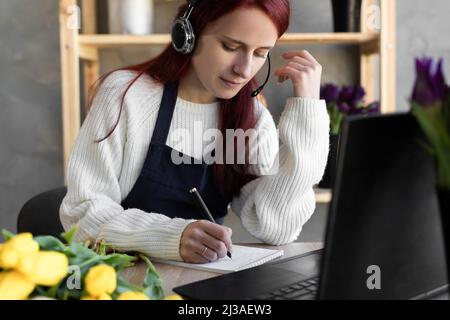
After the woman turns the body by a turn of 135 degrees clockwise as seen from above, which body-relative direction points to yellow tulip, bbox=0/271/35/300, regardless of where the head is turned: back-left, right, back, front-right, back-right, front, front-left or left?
left

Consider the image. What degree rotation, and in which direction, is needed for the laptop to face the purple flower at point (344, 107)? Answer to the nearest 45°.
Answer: approximately 45° to its right

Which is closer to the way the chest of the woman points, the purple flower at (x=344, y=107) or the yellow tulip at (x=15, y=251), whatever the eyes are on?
the yellow tulip

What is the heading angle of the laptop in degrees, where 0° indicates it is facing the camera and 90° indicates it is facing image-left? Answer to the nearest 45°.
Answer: approximately 135°

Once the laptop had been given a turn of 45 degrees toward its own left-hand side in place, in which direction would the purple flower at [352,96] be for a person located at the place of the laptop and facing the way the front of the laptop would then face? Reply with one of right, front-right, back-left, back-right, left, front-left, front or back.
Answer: right

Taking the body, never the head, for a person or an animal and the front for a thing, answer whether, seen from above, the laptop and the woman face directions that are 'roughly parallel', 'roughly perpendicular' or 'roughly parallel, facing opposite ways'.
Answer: roughly parallel, facing opposite ways

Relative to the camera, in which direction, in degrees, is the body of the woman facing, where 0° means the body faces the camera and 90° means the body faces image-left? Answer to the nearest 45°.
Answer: approximately 315°

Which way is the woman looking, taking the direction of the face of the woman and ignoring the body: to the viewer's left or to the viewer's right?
to the viewer's right

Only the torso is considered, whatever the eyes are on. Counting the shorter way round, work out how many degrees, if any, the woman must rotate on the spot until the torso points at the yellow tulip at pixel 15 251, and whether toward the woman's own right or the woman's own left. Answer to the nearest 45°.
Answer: approximately 45° to the woman's own right
